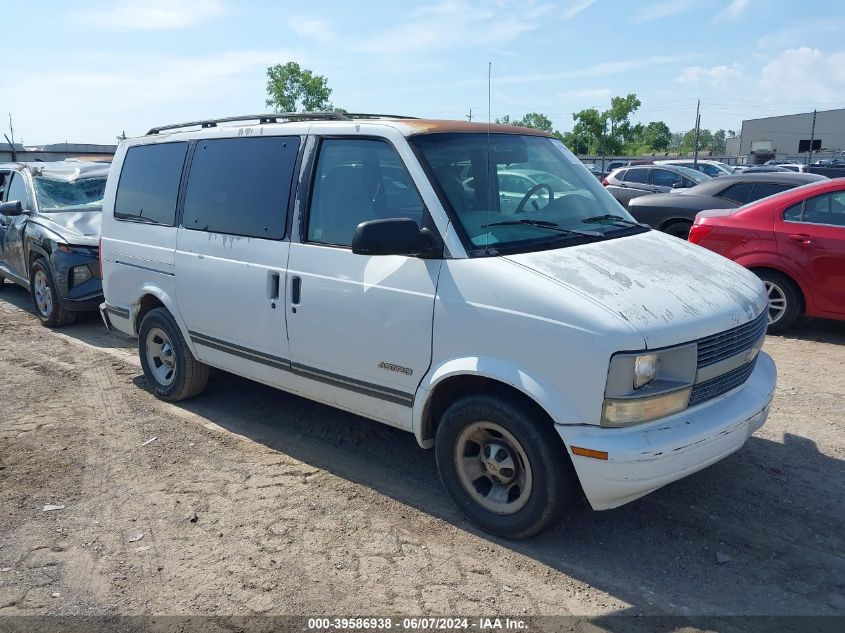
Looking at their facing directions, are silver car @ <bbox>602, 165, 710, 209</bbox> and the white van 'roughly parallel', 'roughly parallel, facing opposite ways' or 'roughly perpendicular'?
roughly parallel

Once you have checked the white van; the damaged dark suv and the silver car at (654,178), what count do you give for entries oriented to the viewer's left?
0

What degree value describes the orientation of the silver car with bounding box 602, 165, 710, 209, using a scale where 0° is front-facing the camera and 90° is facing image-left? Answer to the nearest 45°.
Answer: approximately 315°

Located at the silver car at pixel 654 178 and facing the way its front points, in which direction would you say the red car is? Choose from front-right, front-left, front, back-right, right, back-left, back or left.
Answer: front-right

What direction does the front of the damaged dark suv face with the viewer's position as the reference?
facing the viewer and to the right of the viewer

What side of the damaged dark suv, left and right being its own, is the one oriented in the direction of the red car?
front

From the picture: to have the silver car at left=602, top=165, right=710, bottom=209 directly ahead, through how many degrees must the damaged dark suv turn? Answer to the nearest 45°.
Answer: approximately 45° to its left

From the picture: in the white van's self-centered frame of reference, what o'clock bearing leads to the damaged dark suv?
The damaged dark suv is roughly at 6 o'clock from the white van.

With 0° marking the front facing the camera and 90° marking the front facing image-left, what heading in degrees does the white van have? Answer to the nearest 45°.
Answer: approximately 315°

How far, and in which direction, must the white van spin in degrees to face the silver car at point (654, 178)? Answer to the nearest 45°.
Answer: approximately 135° to its left

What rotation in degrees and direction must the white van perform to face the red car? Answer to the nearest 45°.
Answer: approximately 90° to its left
